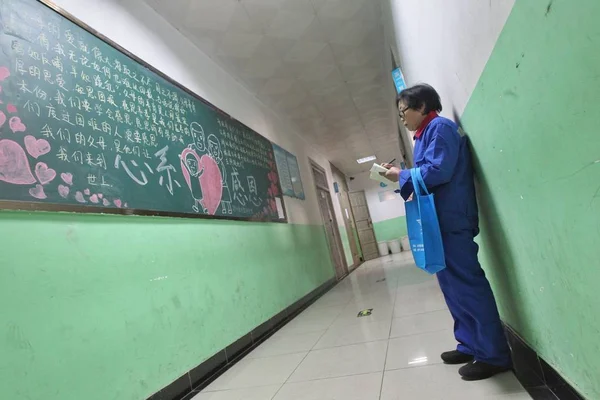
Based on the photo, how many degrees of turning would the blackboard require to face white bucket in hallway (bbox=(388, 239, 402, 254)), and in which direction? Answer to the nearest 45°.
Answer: approximately 90° to its left

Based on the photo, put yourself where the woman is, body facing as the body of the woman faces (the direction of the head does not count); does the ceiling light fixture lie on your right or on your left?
on your right

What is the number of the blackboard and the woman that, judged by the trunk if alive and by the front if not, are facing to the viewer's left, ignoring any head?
1

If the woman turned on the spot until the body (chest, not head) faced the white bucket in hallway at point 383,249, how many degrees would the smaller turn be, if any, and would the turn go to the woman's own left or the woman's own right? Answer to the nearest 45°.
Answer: approximately 90° to the woman's own right

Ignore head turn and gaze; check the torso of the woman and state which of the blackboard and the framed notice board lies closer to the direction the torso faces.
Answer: the blackboard

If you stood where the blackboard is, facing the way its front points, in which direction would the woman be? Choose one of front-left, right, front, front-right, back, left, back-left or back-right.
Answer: front

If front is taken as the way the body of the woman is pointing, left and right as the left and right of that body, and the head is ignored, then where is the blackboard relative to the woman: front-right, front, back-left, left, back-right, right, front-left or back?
front

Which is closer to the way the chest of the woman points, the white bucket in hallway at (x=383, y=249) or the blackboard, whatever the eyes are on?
the blackboard

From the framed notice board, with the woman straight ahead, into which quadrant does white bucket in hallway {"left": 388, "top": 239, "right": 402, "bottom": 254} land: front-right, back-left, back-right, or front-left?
back-left

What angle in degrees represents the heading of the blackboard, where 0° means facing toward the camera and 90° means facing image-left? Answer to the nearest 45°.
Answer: approximately 315°

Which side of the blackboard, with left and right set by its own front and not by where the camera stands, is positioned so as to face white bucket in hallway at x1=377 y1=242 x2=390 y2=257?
left

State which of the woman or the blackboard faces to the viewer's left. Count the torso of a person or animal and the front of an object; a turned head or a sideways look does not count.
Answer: the woman

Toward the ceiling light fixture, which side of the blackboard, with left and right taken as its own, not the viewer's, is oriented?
left

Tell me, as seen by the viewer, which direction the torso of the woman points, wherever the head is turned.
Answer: to the viewer's left

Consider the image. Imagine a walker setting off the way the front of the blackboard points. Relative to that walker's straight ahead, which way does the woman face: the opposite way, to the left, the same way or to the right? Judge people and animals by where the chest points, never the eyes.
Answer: the opposite way

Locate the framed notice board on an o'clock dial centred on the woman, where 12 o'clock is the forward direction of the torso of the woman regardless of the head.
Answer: The framed notice board is roughly at 2 o'clock from the woman.

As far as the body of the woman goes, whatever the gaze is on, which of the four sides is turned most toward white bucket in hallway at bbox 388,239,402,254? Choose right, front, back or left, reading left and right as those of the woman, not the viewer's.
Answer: right
